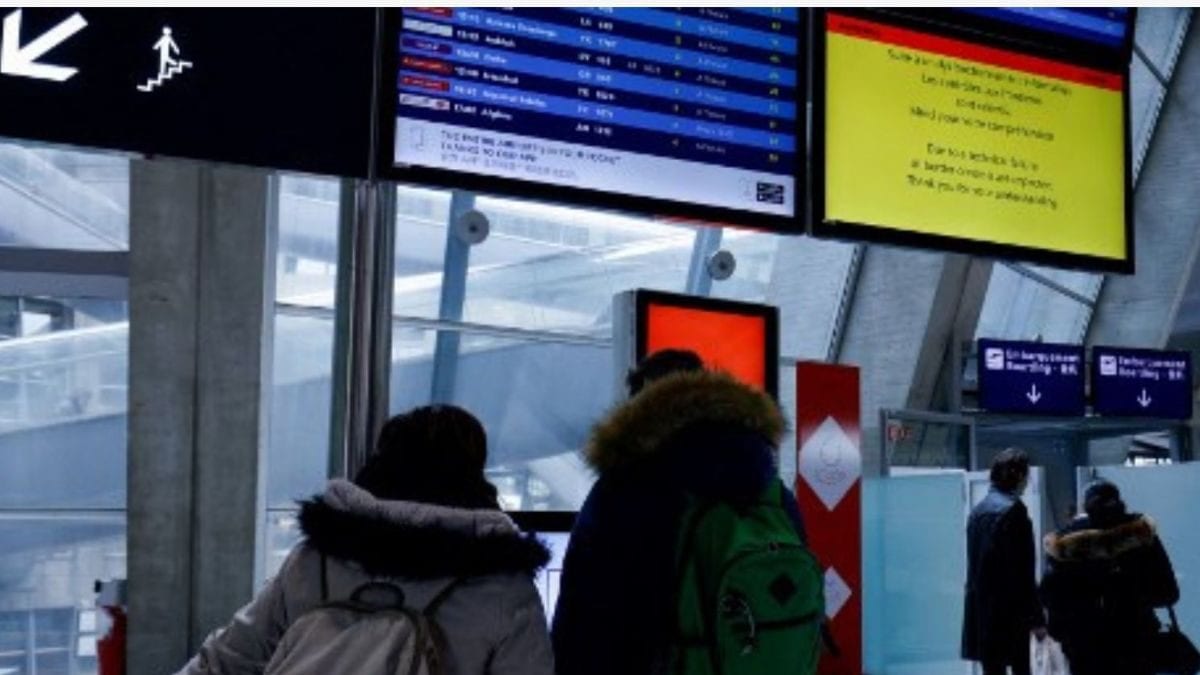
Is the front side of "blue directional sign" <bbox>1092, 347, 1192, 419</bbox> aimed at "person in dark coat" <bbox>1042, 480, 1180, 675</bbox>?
yes

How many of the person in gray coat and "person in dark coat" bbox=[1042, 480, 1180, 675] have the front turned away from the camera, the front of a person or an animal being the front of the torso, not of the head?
2

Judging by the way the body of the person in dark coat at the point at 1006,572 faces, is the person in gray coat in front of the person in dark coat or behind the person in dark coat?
behind

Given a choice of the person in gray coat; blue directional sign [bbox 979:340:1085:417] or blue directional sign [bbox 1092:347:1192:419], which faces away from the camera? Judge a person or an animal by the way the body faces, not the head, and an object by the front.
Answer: the person in gray coat

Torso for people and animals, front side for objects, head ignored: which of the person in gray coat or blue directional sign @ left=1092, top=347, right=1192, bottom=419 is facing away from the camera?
the person in gray coat

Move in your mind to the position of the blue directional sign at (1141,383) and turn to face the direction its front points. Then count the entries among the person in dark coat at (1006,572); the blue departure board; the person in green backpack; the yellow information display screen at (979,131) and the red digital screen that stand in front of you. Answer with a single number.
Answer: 5

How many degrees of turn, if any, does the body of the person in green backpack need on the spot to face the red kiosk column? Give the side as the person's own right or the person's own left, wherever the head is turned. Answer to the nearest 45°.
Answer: approximately 45° to the person's own right

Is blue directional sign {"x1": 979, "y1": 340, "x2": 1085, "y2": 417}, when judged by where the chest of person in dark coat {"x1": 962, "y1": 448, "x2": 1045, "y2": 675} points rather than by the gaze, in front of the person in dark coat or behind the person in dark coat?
in front

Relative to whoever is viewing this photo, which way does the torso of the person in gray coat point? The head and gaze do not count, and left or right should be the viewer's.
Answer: facing away from the viewer

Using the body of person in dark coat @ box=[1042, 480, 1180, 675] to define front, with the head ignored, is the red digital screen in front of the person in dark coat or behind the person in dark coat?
behind

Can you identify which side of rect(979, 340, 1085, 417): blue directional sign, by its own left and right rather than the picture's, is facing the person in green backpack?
front

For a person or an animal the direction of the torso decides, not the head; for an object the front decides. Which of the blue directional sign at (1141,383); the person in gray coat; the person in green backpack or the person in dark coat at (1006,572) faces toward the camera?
the blue directional sign

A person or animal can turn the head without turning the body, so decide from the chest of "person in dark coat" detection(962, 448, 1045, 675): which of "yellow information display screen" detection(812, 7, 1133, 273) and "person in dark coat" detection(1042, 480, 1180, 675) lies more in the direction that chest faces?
the person in dark coat

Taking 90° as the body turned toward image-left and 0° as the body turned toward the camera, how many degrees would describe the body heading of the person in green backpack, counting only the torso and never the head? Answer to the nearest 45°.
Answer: approximately 135°

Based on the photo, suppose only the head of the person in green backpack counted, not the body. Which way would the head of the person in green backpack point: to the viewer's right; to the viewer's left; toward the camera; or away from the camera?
away from the camera

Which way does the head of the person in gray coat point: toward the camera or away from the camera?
away from the camera

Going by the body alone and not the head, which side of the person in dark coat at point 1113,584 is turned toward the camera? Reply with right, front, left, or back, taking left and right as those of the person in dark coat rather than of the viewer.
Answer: back

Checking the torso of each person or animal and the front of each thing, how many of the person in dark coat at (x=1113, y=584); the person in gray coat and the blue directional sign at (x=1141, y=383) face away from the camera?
2
